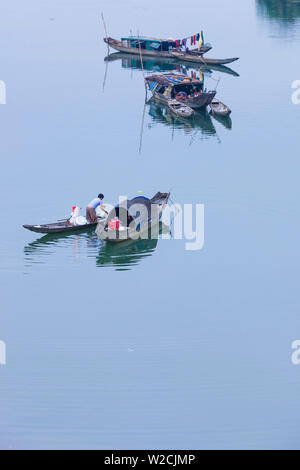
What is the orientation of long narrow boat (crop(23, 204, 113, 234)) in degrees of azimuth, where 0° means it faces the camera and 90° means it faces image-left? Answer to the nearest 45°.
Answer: approximately 90°

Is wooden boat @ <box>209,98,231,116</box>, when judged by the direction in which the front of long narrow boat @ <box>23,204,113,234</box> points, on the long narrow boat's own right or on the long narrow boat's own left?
on the long narrow boat's own right

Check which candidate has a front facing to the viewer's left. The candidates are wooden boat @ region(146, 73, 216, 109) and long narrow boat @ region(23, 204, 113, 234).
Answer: the long narrow boat

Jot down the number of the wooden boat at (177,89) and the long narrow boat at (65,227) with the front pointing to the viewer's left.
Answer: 1
